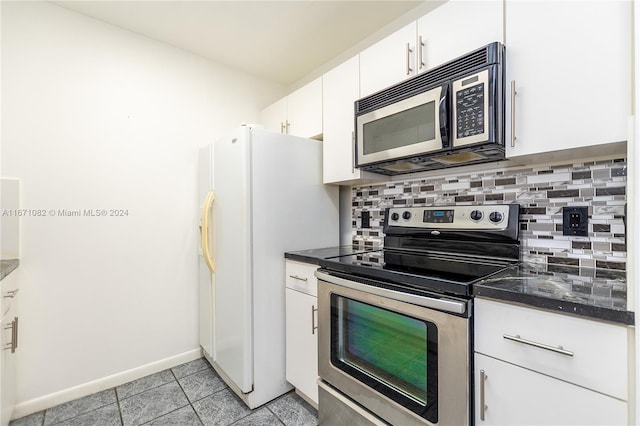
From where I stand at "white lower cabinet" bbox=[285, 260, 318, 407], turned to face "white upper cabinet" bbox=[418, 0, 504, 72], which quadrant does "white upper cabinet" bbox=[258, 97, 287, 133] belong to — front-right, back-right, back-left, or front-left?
back-left

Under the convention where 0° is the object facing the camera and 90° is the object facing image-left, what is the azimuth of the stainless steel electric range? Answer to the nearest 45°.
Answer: approximately 45°

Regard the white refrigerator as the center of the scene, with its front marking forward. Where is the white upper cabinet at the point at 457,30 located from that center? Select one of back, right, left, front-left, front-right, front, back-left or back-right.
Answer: left

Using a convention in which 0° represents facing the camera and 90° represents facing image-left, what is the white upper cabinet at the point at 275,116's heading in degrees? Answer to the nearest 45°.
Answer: approximately 45°

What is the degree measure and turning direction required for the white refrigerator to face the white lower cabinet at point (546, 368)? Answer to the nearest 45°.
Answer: approximately 90° to its left
